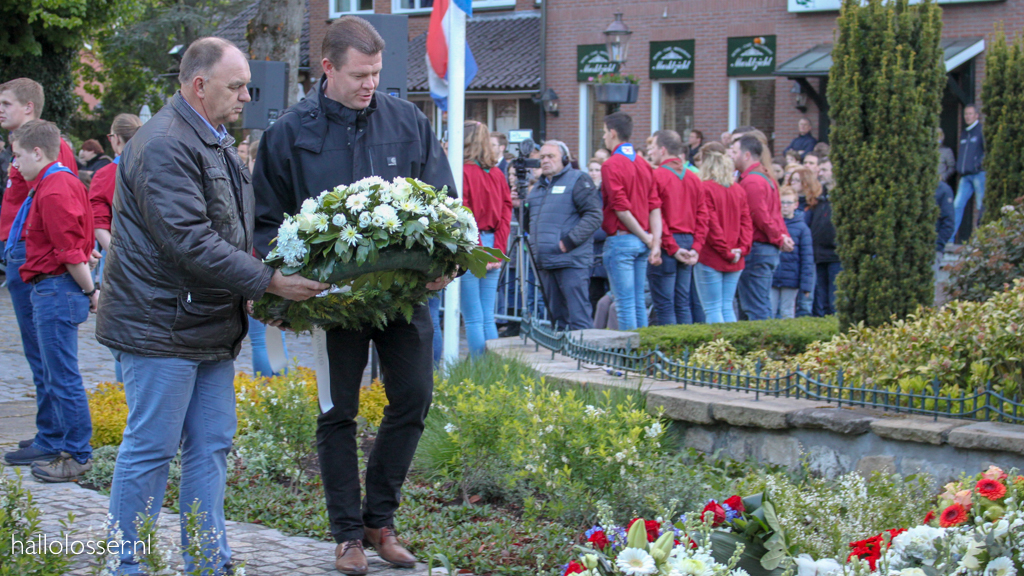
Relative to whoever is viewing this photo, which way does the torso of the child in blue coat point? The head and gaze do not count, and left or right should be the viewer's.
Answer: facing the viewer and to the left of the viewer

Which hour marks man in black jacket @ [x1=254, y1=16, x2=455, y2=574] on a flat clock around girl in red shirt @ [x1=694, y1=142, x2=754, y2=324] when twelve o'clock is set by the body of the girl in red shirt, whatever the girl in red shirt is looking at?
The man in black jacket is roughly at 8 o'clock from the girl in red shirt.

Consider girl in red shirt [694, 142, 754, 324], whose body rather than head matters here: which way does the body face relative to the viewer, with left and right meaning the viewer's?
facing away from the viewer and to the left of the viewer

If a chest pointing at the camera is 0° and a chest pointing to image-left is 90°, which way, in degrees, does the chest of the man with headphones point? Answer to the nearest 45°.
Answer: approximately 45°

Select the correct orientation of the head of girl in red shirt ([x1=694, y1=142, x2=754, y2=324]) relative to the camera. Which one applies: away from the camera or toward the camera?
away from the camera

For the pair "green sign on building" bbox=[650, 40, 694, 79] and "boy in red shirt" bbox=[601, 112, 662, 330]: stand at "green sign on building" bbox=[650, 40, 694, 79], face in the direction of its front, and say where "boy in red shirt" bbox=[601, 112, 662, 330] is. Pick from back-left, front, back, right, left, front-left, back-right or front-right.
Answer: front

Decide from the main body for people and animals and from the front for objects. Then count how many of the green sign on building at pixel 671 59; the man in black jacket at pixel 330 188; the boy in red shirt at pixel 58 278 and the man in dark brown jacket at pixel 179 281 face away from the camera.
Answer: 0

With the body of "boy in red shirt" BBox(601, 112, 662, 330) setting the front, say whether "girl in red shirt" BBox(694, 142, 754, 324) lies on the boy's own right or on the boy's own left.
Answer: on the boy's own right

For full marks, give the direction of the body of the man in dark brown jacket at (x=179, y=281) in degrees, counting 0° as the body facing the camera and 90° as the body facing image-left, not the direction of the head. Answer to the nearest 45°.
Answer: approximately 270°

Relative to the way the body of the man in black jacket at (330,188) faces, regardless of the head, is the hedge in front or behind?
behind

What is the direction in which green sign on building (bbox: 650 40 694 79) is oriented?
toward the camera
